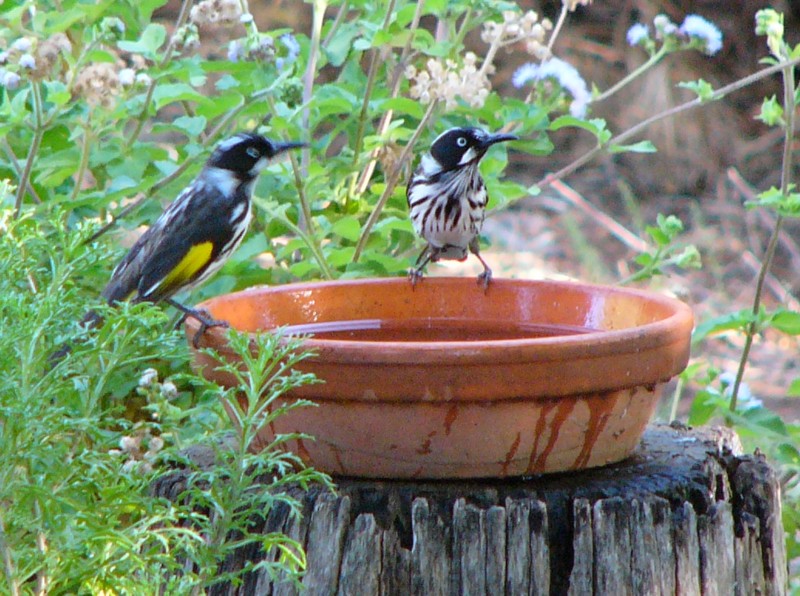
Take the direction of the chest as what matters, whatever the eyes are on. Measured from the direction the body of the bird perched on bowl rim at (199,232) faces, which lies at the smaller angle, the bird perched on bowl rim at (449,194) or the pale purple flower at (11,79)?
the bird perched on bowl rim

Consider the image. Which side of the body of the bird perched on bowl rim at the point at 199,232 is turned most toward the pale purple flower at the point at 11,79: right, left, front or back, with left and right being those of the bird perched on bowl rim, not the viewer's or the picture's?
back

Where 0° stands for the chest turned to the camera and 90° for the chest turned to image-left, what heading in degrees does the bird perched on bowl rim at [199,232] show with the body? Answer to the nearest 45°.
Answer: approximately 270°

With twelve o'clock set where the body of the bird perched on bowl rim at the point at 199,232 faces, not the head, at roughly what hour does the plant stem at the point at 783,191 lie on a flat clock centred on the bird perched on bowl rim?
The plant stem is roughly at 12 o'clock from the bird perched on bowl rim.

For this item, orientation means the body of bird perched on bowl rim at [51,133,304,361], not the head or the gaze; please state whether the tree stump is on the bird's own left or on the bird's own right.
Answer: on the bird's own right

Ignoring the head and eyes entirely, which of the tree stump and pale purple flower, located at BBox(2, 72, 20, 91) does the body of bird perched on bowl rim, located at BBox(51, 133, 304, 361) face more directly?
the tree stump
